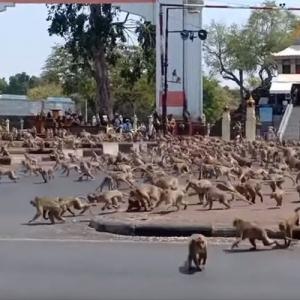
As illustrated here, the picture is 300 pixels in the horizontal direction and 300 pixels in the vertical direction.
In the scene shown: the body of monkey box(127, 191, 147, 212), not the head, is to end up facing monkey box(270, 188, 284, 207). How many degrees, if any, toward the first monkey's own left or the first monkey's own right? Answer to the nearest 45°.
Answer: approximately 180°

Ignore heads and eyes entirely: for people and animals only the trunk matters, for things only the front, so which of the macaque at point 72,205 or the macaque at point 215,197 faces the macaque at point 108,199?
the macaque at point 215,197

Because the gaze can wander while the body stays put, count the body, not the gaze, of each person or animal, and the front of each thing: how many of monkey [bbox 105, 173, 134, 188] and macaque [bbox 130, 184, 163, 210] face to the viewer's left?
2

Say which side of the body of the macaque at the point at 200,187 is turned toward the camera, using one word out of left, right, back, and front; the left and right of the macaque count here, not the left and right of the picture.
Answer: left

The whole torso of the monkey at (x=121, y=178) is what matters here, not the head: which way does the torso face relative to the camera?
to the viewer's left

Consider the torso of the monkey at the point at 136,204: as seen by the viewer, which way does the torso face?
to the viewer's left

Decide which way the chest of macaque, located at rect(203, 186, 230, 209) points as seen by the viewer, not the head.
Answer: to the viewer's left

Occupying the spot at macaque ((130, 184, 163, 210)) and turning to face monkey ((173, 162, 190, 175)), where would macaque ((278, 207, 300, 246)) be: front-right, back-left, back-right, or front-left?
back-right

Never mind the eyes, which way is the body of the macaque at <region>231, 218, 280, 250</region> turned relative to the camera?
to the viewer's left

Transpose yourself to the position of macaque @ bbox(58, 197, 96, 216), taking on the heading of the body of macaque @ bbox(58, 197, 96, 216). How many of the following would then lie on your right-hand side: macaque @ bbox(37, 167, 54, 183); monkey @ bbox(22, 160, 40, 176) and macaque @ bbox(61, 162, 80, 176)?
3

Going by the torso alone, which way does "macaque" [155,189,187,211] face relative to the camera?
to the viewer's left

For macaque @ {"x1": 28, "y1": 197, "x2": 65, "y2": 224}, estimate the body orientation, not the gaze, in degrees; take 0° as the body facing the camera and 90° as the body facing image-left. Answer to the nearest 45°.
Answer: approximately 90°

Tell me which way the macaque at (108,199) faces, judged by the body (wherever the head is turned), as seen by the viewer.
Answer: to the viewer's left
